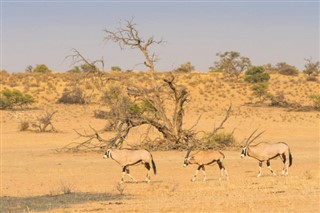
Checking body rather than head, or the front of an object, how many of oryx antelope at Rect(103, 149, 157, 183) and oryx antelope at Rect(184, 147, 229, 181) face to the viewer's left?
2

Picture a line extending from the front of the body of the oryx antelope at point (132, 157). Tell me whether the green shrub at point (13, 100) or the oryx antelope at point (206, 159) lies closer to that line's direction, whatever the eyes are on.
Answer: the green shrub

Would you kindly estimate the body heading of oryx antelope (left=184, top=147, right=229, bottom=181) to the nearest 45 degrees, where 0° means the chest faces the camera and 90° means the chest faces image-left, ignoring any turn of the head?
approximately 90°

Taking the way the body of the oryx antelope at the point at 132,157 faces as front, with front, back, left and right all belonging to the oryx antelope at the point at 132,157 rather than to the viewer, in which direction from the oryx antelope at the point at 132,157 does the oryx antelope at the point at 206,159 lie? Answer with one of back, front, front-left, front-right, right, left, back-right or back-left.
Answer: back

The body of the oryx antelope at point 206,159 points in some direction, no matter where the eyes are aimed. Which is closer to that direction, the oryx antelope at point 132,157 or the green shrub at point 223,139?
the oryx antelope

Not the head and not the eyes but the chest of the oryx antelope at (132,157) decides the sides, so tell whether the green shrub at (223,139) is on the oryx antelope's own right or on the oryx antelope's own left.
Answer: on the oryx antelope's own right

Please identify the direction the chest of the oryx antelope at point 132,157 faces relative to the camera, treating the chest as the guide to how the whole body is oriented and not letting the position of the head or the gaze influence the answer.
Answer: to the viewer's left

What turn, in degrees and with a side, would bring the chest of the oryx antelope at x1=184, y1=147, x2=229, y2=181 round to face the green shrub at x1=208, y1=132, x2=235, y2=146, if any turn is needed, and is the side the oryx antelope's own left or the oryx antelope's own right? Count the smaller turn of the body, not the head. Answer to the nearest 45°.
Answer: approximately 90° to the oryx antelope's own right

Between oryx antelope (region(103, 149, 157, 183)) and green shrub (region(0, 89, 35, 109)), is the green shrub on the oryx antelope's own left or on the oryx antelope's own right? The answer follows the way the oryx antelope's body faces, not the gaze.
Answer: on the oryx antelope's own right

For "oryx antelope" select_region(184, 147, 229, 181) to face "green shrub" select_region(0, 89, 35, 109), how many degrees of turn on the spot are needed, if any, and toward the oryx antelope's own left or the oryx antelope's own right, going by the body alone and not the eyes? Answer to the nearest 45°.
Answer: approximately 45° to the oryx antelope's own right

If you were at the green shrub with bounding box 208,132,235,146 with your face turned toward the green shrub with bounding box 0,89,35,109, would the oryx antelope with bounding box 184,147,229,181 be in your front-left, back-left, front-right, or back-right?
back-left
